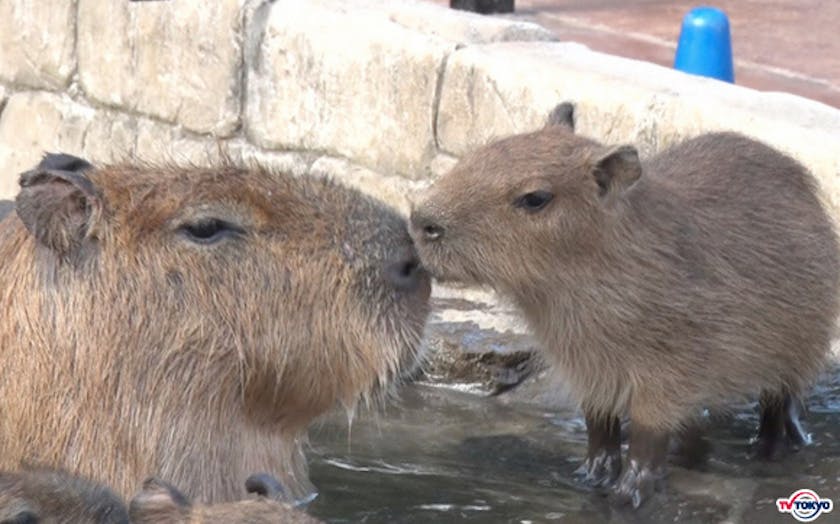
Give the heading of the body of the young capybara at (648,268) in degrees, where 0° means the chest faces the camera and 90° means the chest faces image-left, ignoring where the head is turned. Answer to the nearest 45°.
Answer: approximately 45°

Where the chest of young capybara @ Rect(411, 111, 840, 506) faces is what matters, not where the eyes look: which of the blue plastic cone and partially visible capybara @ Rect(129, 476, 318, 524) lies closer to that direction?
the partially visible capybara

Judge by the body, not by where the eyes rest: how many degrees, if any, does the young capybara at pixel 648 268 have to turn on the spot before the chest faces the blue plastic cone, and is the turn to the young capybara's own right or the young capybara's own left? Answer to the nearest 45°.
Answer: approximately 135° to the young capybara's own right

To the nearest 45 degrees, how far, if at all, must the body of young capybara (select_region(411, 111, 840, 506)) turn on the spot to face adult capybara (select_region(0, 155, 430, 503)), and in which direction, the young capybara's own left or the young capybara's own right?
0° — it already faces it

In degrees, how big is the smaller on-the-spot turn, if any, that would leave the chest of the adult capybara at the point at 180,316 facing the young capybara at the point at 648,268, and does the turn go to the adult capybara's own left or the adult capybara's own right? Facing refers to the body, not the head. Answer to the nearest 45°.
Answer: approximately 45° to the adult capybara's own left

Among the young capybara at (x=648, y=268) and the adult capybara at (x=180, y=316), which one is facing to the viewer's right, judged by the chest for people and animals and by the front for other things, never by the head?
the adult capybara at (x=180, y=316)

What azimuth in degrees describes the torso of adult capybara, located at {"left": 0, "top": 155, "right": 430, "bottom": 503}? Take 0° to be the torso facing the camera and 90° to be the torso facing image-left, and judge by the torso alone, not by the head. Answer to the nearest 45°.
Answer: approximately 270°

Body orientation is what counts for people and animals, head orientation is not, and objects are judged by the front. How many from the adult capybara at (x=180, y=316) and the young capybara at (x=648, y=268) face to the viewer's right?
1

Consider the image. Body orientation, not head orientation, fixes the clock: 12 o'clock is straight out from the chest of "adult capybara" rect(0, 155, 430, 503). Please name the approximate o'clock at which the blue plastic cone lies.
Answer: The blue plastic cone is roughly at 10 o'clock from the adult capybara.

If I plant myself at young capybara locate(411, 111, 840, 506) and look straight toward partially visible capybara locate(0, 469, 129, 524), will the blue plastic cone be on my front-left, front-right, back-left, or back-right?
back-right
